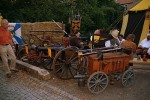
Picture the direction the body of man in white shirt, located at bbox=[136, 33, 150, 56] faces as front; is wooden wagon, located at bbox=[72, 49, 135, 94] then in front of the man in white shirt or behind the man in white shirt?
in front
